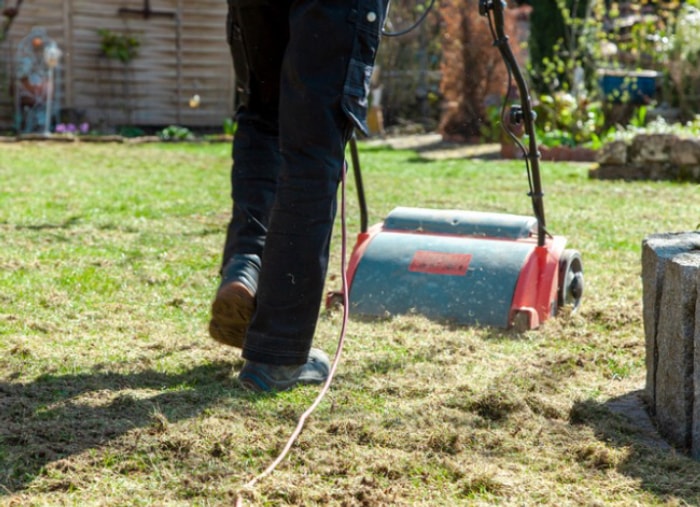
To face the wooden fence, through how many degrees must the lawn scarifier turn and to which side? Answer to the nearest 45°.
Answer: approximately 45° to its left

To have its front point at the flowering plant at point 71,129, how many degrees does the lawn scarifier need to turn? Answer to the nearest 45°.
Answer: approximately 90° to its left

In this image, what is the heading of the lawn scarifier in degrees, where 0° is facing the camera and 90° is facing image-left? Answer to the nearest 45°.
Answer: approximately 225°

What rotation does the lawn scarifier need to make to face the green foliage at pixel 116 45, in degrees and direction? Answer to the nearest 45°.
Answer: approximately 90° to its left

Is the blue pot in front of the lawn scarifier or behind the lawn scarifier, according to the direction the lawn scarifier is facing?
in front

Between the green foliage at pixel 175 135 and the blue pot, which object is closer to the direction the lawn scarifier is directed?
the blue pot

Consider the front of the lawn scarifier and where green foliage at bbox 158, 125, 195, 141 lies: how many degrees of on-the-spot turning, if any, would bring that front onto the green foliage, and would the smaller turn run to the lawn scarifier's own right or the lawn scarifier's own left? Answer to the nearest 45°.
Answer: approximately 45° to the lawn scarifier's own left

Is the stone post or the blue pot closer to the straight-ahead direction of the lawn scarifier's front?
the blue pot
